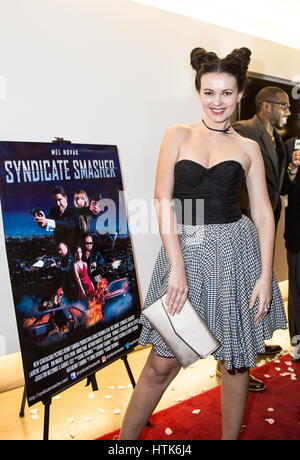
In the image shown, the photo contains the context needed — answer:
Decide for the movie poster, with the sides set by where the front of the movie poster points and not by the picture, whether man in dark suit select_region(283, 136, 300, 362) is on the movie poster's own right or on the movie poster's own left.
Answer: on the movie poster's own left

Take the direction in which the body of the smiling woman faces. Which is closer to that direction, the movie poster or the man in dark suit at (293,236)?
the movie poster

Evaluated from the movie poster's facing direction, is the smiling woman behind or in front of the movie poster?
in front

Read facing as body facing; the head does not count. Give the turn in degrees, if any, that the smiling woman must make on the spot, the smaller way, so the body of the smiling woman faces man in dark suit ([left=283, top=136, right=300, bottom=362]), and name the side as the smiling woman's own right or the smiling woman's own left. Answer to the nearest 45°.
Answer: approximately 135° to the smiling woman's own left

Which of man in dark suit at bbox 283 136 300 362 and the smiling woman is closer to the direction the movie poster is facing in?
the smiling woman
